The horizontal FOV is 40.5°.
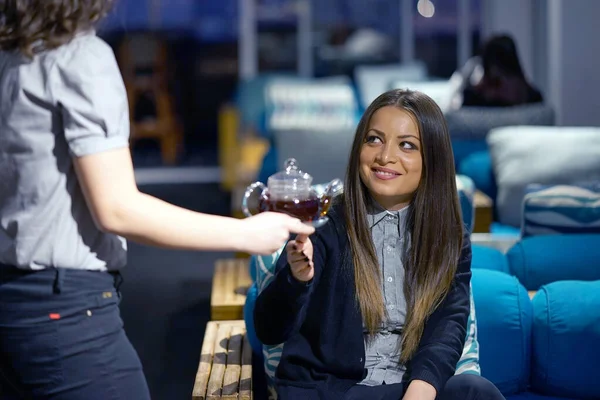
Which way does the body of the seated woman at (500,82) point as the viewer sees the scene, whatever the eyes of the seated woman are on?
away from the camera

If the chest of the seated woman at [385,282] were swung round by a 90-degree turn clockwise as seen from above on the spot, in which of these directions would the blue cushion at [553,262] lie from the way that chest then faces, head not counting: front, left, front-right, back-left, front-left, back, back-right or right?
back-right

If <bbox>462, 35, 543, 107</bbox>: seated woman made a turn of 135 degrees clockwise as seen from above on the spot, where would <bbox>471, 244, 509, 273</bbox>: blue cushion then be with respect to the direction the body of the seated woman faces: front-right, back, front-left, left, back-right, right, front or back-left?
front-right

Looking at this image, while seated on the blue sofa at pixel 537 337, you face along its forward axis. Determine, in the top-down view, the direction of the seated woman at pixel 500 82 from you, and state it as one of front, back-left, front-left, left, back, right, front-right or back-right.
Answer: back

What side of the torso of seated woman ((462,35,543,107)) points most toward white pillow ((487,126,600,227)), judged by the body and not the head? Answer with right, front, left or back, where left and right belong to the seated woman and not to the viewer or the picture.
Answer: back

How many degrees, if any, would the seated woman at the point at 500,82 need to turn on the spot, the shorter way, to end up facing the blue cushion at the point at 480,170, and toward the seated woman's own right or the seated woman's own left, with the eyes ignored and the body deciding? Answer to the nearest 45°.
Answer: approximately 180°

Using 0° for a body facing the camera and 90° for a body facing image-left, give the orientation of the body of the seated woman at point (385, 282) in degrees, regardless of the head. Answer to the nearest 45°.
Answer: approximately 0°

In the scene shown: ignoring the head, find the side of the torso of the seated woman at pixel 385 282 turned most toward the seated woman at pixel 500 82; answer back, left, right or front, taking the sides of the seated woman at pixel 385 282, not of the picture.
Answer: back
